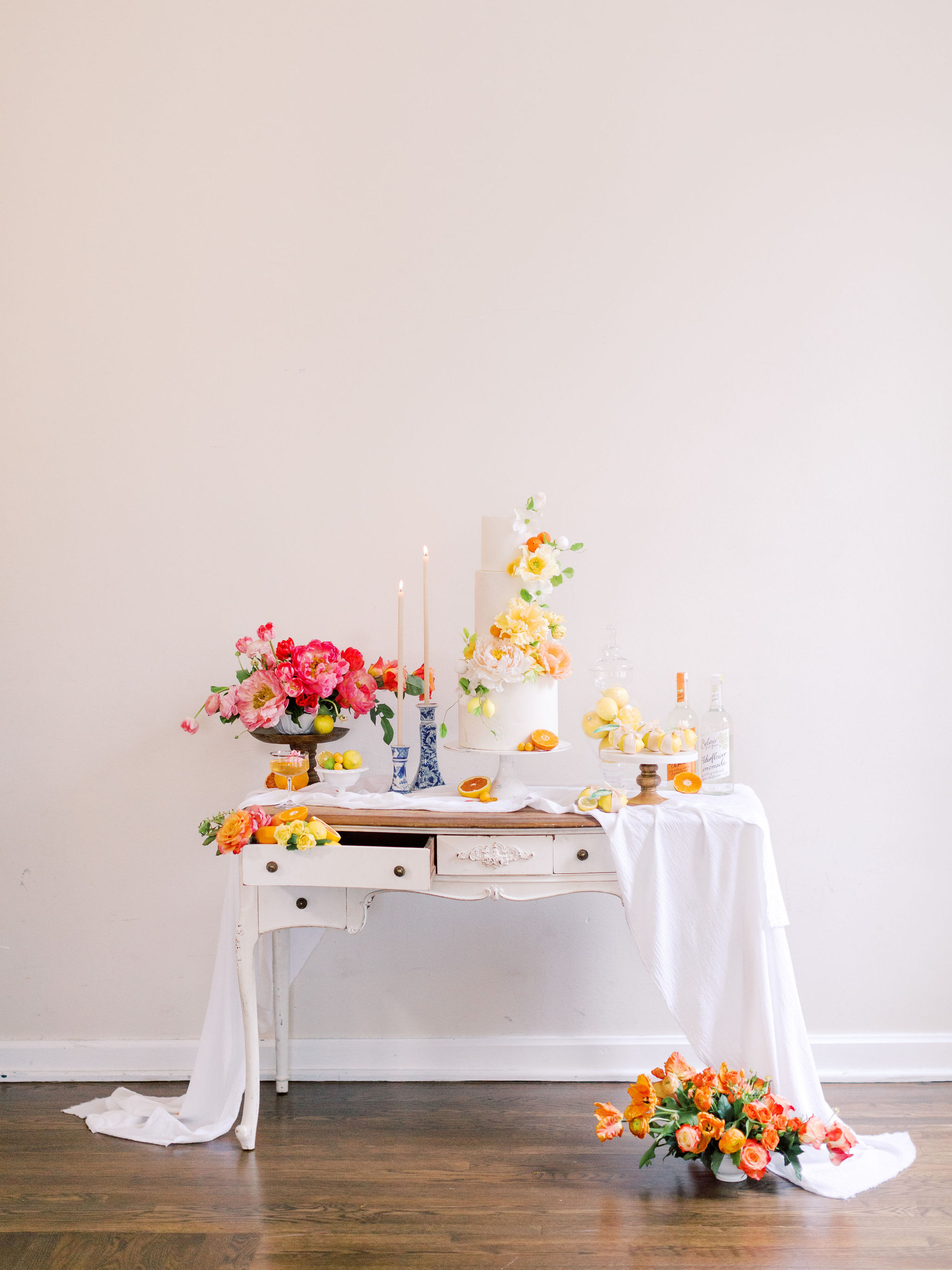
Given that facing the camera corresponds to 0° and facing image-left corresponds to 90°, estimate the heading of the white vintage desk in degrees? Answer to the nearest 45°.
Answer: approximately 0°

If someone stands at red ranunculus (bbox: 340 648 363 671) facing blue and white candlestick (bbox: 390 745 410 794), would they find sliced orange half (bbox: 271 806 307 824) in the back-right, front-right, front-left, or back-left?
back-right

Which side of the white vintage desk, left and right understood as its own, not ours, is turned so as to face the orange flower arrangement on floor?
left

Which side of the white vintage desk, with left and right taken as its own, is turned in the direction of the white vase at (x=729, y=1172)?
left

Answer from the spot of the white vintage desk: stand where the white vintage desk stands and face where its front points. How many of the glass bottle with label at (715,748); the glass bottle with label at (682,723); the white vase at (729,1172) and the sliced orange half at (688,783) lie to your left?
4
